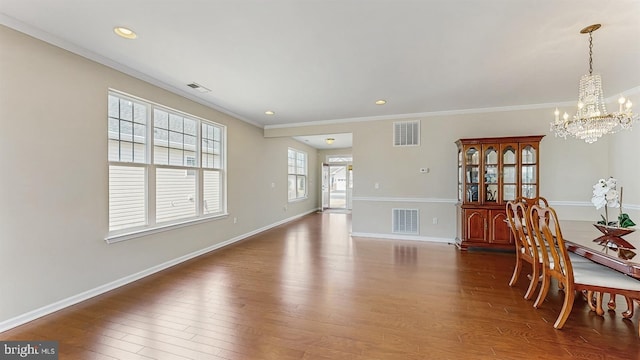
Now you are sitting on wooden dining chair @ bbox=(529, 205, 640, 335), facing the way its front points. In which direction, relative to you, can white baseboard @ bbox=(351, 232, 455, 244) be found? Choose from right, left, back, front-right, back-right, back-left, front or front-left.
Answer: left

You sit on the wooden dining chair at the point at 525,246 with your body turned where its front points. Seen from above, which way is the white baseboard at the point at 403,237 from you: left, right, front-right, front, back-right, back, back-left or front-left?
left

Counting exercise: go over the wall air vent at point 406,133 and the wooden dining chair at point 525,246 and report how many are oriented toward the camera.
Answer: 1

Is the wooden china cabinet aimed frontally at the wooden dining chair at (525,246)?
yes

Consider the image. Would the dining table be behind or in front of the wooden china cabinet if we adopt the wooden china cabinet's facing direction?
in front

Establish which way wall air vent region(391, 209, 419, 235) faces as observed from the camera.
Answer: facing the viewer

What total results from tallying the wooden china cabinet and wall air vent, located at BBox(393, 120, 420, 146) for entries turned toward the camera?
2

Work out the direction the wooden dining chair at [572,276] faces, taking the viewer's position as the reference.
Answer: facing away from the viewer and to the right of the viewer

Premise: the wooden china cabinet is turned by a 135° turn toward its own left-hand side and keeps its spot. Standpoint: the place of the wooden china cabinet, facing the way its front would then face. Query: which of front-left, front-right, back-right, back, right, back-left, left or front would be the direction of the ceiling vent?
back

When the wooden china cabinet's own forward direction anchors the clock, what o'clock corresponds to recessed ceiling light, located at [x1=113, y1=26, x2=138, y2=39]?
The recessed ceiling light is roughly at 1 o'clock from the wooden china cabinet.

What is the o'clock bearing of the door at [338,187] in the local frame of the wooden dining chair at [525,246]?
The door is roughly at 9 o'clock from the wooden dining chair.

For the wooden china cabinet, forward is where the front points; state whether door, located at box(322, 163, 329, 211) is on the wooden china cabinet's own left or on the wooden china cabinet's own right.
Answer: on the wooden china cabinet's own right

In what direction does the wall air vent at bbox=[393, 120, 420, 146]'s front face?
toward the camera
